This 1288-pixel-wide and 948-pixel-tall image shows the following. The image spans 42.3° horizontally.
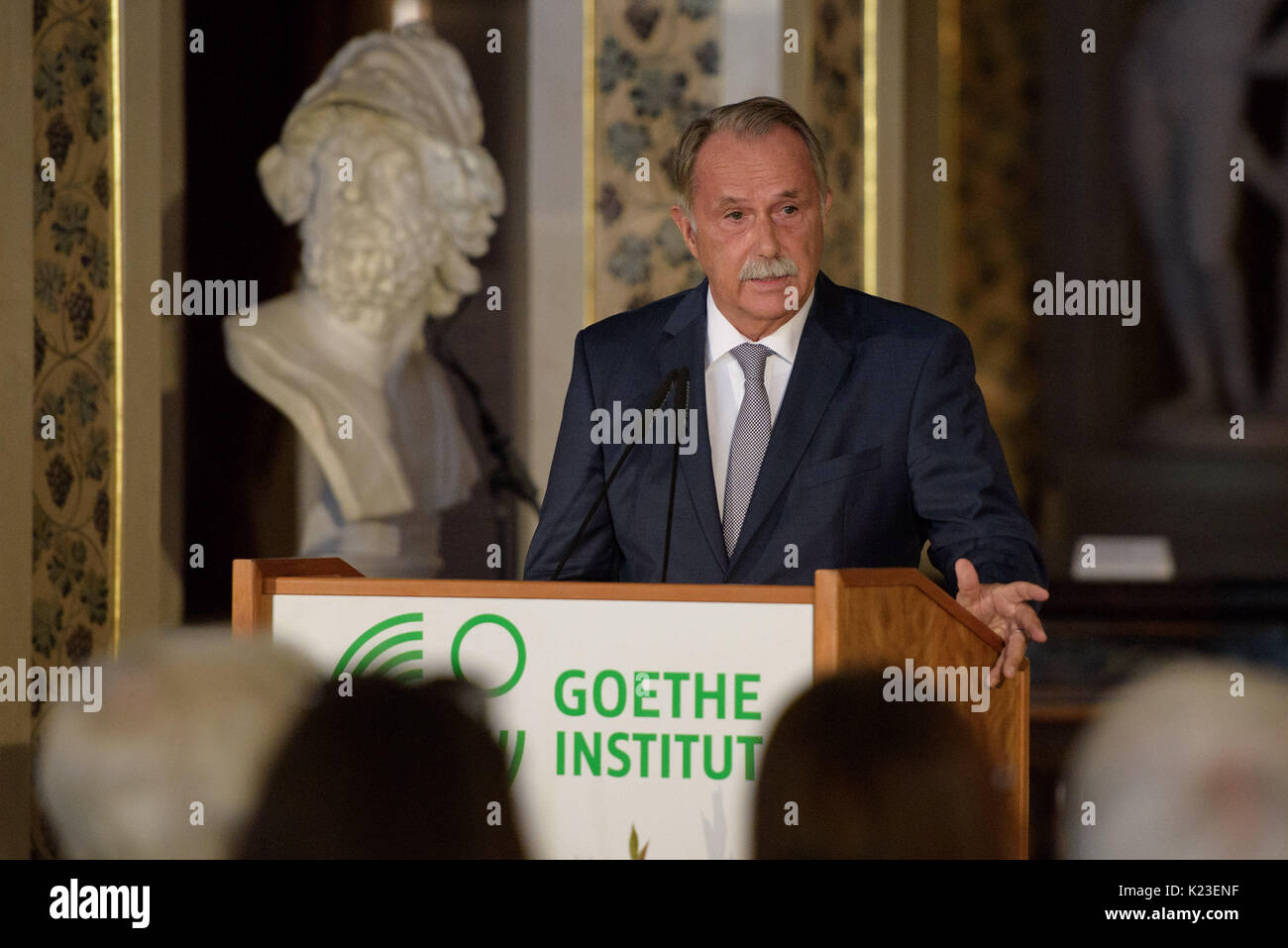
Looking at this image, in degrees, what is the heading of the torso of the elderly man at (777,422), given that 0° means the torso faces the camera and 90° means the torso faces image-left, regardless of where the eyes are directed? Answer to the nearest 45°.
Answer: approximately 0°

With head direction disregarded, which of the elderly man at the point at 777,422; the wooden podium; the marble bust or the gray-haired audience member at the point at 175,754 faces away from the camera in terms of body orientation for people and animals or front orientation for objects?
the gray-haired audience member

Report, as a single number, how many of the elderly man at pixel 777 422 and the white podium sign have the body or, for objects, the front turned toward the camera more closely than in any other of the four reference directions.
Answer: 2

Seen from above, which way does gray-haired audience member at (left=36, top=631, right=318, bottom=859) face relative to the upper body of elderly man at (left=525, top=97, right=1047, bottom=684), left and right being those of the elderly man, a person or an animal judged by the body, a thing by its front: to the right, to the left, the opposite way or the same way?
the opposite way

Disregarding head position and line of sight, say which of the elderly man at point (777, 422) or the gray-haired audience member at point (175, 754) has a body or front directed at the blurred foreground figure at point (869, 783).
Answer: the elderly man

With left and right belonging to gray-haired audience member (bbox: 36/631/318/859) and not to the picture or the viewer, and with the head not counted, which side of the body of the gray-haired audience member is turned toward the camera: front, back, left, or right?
back

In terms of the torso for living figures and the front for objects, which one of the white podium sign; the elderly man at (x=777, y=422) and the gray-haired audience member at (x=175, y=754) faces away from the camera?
the gray-haired audience member

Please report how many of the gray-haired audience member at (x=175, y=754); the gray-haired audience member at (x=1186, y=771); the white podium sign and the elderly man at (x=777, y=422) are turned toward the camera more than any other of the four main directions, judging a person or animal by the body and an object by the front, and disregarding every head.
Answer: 2

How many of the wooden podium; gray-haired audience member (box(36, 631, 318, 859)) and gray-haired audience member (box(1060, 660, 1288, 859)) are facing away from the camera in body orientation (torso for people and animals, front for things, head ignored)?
2

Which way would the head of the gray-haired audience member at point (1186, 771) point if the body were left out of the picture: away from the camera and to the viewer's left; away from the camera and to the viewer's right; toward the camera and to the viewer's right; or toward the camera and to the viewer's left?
away from the camera and to the viewer's left

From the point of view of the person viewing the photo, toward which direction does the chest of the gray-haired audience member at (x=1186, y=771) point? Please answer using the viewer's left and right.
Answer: facing away from the viewer

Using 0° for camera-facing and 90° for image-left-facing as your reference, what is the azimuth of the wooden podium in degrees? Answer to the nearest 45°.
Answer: approximately 45°
